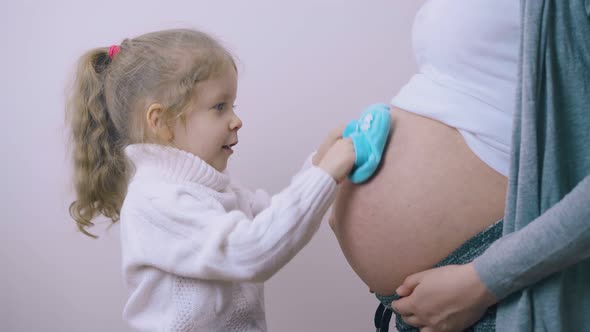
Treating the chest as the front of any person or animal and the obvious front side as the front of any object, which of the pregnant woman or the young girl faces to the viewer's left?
the pregnant woman

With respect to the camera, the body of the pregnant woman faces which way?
to the viewer's left

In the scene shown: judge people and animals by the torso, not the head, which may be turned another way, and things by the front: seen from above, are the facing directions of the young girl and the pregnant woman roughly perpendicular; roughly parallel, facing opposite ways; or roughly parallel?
roughly parallel, facing opposite ways

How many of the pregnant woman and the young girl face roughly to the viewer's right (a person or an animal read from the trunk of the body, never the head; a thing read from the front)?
1

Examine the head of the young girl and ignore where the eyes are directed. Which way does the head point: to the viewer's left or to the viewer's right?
to the viewer's right

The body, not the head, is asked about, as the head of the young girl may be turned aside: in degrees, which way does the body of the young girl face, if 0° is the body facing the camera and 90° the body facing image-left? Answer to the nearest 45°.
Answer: approximately 270°
